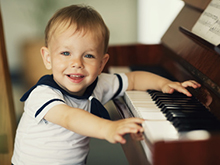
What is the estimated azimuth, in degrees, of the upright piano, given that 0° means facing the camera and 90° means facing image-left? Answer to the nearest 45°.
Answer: approximately 90°
